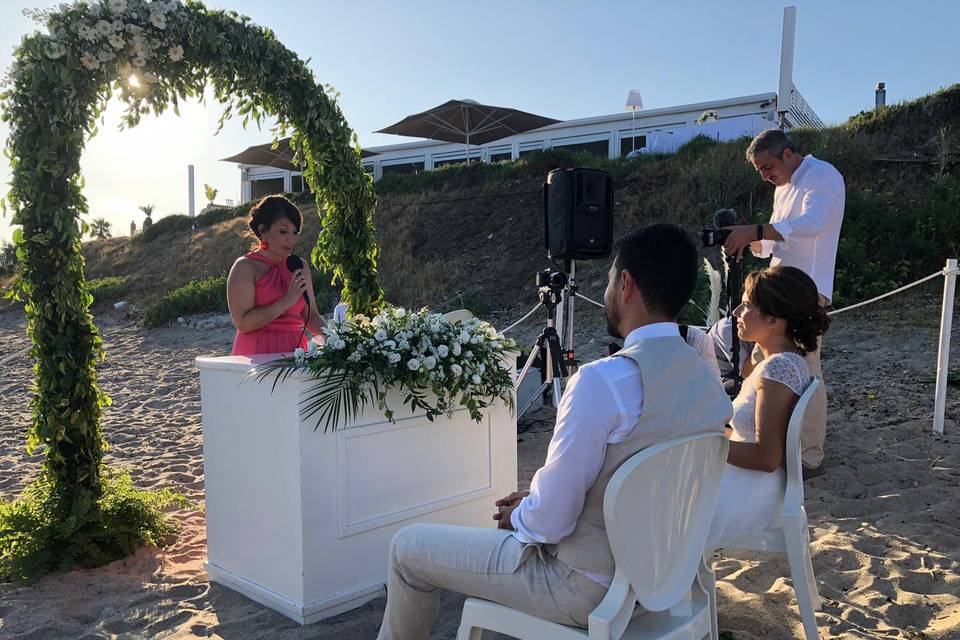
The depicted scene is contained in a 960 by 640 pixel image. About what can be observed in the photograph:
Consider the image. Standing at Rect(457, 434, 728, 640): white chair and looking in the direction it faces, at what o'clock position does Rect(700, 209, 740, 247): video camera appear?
The video camera is roughly at 2 o'clock from the white chair.

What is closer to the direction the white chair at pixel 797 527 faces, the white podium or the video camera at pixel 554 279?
the white podium

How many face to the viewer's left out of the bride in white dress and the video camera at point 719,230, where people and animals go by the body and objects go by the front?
2

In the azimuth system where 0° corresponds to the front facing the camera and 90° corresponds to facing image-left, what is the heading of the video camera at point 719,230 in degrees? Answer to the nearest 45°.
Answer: approximately 90°

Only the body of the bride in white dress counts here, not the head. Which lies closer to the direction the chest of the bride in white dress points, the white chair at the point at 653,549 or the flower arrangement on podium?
the flower arrangement on podium

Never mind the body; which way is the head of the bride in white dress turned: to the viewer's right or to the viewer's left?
to the viewer's left

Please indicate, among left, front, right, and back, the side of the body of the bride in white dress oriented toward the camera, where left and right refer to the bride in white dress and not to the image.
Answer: left

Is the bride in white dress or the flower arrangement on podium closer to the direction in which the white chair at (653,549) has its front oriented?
the flower arrangement on podium

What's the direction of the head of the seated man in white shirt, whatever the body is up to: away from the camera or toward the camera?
away from the camera

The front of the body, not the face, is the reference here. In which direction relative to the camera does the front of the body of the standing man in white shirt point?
to the viewer's left

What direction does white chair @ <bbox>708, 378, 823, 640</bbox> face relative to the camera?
to the viewer's left

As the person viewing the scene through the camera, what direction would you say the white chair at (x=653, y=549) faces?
facing away from the viewer and to the left of the viewer
